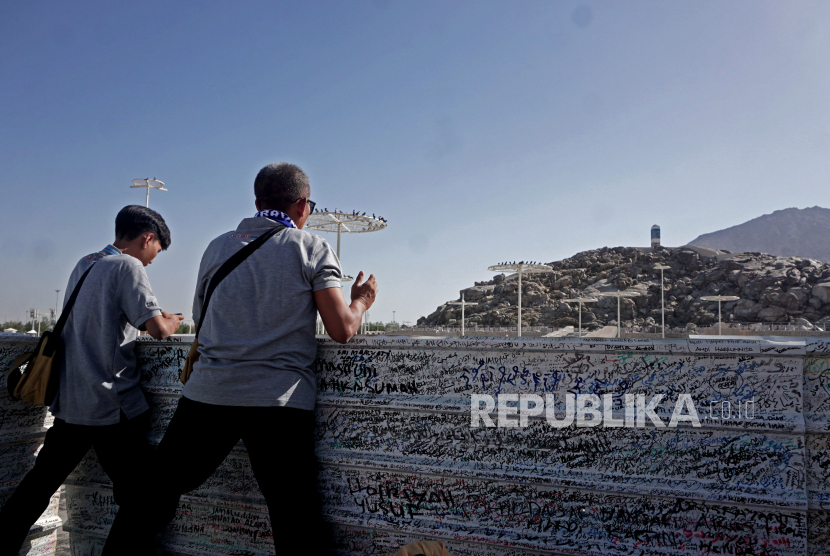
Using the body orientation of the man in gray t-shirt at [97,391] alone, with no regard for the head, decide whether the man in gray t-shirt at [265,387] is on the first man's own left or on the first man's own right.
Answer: on the first man's own right

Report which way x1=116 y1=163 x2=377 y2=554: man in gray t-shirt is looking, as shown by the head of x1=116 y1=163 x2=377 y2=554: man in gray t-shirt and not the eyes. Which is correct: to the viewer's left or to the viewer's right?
to the viewer's right

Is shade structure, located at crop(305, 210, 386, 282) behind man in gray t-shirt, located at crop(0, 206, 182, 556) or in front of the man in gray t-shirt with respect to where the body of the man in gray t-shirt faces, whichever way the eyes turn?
in front

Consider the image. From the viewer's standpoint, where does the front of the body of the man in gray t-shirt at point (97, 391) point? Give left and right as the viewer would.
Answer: facing away from the viewer and to the right of the viewer

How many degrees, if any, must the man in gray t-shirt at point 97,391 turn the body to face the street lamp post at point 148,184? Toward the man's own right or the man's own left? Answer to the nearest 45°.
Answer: approximately 45° to the man's own left

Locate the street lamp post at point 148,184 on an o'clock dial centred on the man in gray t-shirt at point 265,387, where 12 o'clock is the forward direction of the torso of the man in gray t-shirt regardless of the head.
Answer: The street lamp post is roughly at 10 o'clock from the man in gray t-shirt.

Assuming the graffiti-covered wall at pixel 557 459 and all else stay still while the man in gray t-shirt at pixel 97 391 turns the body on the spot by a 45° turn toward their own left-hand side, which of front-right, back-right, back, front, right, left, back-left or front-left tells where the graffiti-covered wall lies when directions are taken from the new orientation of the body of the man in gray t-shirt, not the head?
back-right

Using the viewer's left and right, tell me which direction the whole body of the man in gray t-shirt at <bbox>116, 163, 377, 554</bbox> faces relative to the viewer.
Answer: facing away from the viewer and to the right of the viewer

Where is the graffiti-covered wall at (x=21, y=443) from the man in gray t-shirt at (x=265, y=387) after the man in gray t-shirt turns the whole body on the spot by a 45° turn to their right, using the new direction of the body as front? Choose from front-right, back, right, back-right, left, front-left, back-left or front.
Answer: back-left

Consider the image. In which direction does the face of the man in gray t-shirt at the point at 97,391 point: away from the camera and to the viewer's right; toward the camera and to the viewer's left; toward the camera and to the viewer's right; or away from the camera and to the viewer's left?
away from the camera and to the viewer's right

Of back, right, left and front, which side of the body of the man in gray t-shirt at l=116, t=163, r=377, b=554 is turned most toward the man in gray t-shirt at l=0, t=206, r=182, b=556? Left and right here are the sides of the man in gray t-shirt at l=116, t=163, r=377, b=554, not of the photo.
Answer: left

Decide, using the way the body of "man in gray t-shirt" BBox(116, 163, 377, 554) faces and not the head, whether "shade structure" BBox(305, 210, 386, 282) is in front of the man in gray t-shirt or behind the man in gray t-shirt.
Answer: in front

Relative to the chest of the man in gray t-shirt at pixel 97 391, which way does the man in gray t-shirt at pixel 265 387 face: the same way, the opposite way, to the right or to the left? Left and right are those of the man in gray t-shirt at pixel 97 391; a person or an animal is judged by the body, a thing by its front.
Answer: the same way
